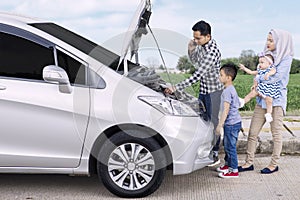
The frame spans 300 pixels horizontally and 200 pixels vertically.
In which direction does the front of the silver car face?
to the viewer's right

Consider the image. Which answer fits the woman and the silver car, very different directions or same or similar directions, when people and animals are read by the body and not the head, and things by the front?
very different directions

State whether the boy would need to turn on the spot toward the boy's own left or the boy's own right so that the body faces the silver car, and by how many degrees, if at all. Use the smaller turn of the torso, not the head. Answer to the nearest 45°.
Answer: approximately 45° to the boy's own left

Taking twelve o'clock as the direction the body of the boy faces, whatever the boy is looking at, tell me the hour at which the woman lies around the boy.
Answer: The woman is roughly at 5 o'clock from the boy.

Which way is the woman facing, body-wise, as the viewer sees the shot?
to the viewer's left

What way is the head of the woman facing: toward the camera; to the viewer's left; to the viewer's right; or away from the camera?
to the viewer's left

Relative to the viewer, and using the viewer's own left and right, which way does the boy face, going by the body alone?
facing to the left of the viewer

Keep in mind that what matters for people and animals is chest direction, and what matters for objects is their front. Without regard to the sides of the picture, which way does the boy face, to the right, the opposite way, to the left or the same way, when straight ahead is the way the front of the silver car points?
the opposite way

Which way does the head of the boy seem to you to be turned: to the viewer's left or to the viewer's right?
to the viewer's left
